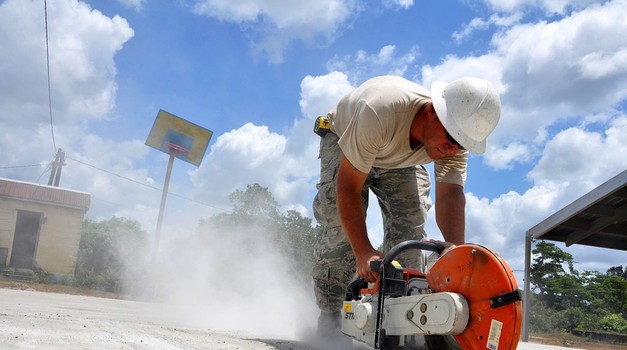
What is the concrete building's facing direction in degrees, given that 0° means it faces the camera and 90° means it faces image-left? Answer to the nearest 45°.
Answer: approximately 0°

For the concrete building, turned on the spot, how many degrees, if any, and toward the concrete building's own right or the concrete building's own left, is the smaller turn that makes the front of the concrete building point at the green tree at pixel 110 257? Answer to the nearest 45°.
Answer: approximately 90° to the concrete building's own left

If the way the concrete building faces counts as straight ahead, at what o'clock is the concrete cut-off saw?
The concrete cut-off saw is roughly at 12 o'clock from the concrete building.

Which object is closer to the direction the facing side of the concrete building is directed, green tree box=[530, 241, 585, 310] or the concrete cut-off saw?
the concrete cut-off saw

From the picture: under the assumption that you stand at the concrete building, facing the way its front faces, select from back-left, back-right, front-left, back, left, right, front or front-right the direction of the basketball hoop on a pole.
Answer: front-left

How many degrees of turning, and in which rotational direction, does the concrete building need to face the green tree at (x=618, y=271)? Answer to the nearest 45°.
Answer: approximately 45° to its left
